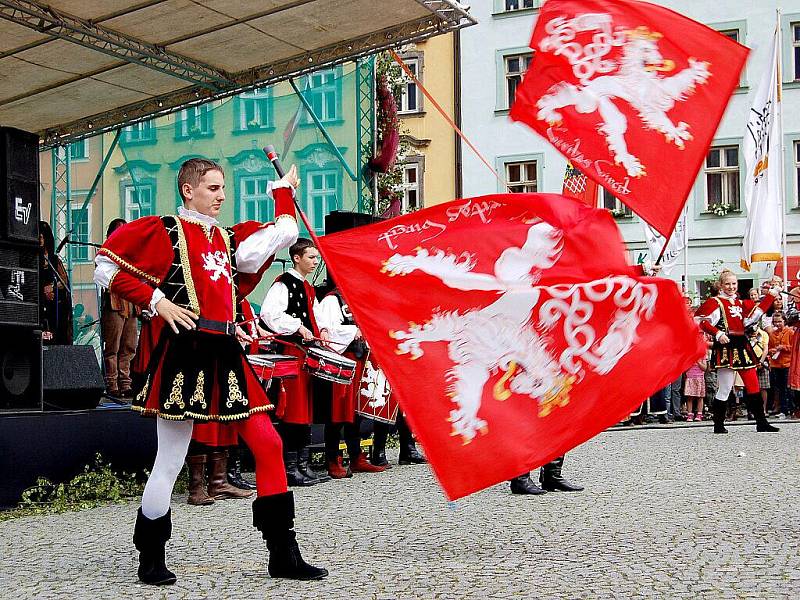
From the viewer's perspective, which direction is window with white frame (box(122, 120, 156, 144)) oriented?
toward the camera

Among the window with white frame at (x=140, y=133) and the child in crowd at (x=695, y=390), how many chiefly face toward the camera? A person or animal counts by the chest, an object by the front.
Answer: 2

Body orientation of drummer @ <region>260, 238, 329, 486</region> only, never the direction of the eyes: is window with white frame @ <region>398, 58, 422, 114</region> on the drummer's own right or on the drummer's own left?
on the drummer's own left

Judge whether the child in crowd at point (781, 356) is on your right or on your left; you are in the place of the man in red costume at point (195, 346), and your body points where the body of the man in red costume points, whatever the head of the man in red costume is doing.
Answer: on your left

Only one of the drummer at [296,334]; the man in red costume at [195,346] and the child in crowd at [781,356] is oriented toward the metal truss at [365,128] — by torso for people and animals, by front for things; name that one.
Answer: the child in crowd

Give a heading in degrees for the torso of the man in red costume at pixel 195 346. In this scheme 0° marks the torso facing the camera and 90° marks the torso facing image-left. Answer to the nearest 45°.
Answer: approximately 315°

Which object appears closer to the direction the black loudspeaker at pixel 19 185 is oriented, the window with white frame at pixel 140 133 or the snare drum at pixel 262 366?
the snare drum

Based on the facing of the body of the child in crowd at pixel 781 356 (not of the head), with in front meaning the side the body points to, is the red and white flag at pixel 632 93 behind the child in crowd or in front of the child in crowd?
in front

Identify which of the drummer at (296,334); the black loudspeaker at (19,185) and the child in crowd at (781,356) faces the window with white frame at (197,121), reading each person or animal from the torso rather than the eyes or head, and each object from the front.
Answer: the child in crowd

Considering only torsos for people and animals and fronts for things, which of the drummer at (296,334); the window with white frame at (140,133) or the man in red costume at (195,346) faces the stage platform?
the window with white frame

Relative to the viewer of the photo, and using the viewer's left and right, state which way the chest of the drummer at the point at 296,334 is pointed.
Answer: facing the viewer and to the right of the viewer

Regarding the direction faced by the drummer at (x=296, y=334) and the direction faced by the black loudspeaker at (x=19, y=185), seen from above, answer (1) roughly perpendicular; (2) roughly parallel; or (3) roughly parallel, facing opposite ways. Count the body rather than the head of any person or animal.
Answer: roughly parallel
